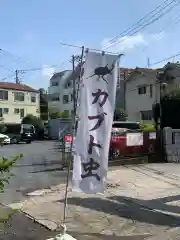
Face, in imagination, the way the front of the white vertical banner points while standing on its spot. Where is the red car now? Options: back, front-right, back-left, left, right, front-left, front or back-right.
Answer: back

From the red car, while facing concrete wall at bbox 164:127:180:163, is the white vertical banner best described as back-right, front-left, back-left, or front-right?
back-right

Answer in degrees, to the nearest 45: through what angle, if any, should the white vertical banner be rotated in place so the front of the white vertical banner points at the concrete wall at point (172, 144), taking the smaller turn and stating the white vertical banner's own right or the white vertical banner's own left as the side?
approximately 180°

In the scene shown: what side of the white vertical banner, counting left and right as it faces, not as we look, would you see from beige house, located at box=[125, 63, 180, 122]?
back

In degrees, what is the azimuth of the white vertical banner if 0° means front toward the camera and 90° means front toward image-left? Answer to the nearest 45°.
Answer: approximately 0°

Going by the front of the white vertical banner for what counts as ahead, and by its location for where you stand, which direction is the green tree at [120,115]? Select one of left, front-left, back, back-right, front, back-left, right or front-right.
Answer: back

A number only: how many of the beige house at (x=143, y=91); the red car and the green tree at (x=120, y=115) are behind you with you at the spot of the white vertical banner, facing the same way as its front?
3
